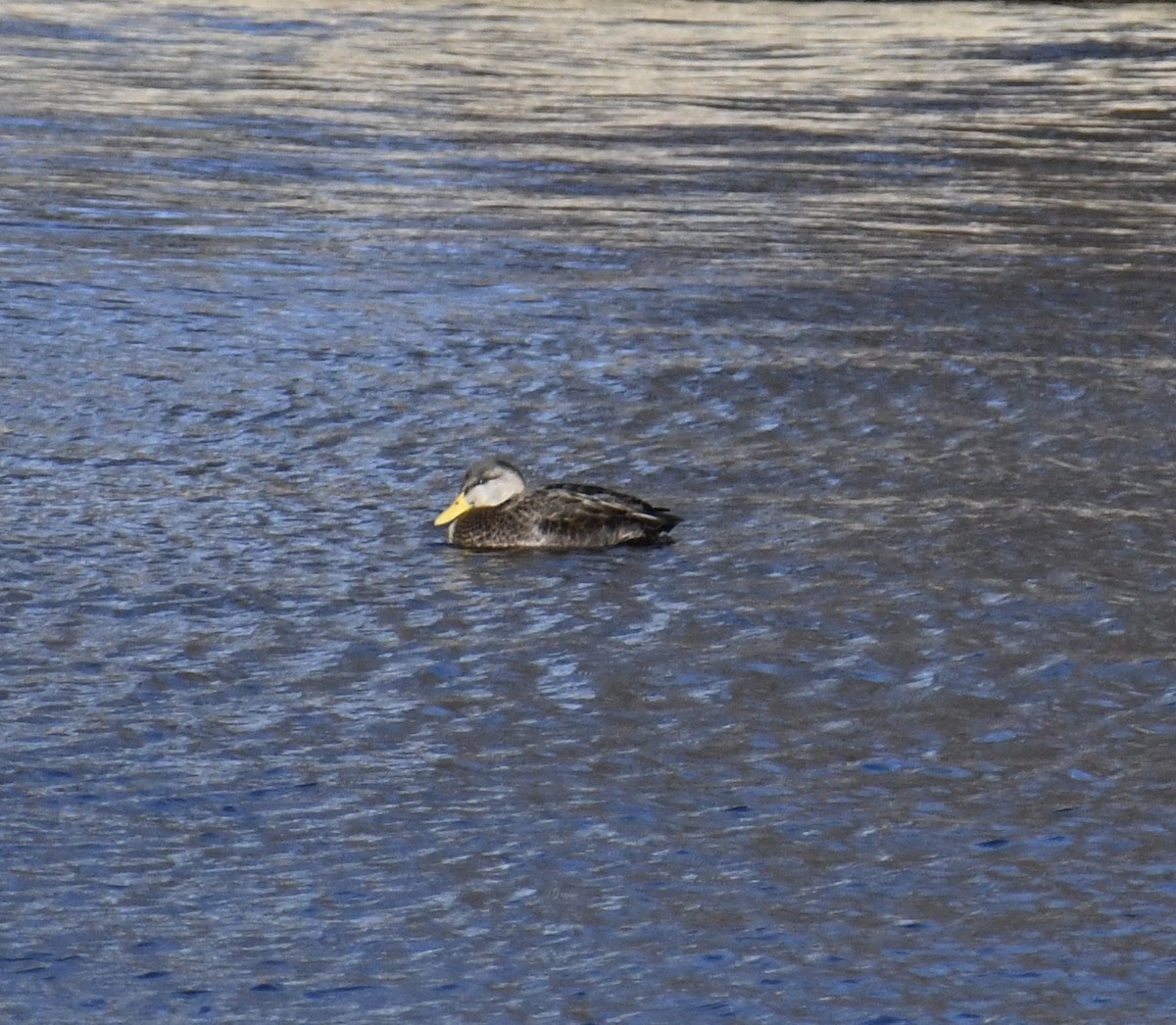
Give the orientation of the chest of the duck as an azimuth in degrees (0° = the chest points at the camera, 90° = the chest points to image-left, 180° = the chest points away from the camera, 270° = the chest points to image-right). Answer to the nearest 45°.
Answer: approximately 90°
